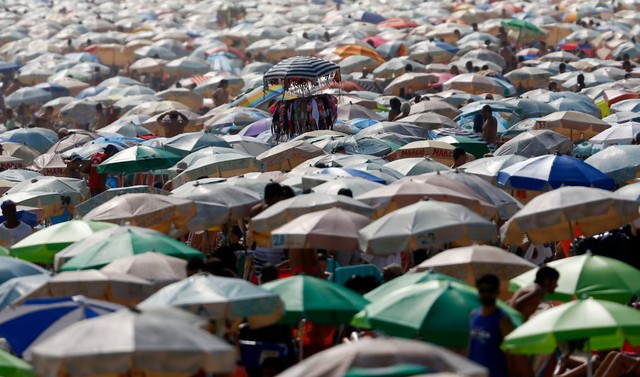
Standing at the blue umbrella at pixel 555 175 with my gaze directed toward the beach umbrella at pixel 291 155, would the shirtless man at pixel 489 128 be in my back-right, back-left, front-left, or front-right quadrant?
front-right

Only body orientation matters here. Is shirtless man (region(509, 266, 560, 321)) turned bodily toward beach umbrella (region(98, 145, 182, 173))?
no

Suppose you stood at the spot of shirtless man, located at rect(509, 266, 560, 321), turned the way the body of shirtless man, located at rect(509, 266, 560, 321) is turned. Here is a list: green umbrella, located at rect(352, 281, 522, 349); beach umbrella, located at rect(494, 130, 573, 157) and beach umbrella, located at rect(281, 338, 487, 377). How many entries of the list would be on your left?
1

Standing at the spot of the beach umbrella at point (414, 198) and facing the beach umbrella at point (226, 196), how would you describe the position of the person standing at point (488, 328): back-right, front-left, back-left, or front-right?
back-left
